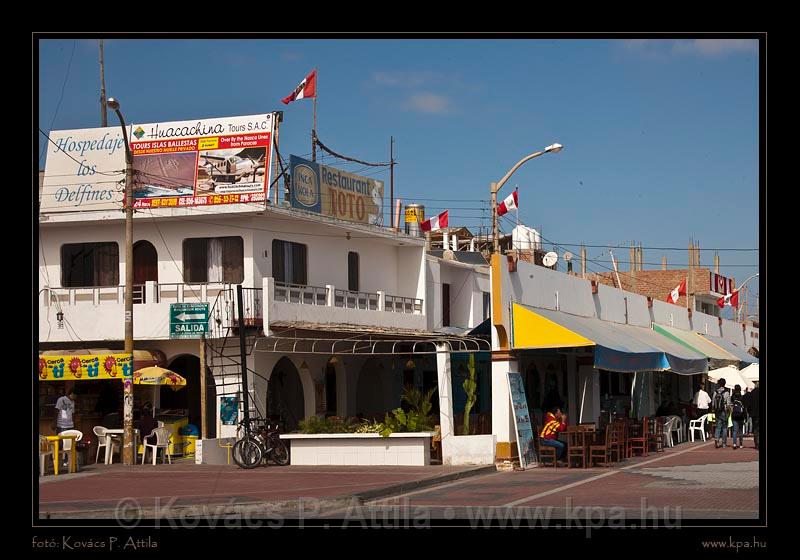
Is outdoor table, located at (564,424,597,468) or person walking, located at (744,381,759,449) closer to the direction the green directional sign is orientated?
the outdoor table

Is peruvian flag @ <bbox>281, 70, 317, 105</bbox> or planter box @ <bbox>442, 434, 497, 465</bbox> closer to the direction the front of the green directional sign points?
the planter box

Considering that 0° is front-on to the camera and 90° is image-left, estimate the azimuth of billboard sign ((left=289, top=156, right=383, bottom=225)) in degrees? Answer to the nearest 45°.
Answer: approximately 315°

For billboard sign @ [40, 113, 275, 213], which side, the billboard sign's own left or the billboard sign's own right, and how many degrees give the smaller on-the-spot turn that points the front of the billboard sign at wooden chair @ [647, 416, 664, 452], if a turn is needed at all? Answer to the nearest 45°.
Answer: approximately 45° to the billboard sign's own left

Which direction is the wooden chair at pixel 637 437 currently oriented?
to the viewer's left
